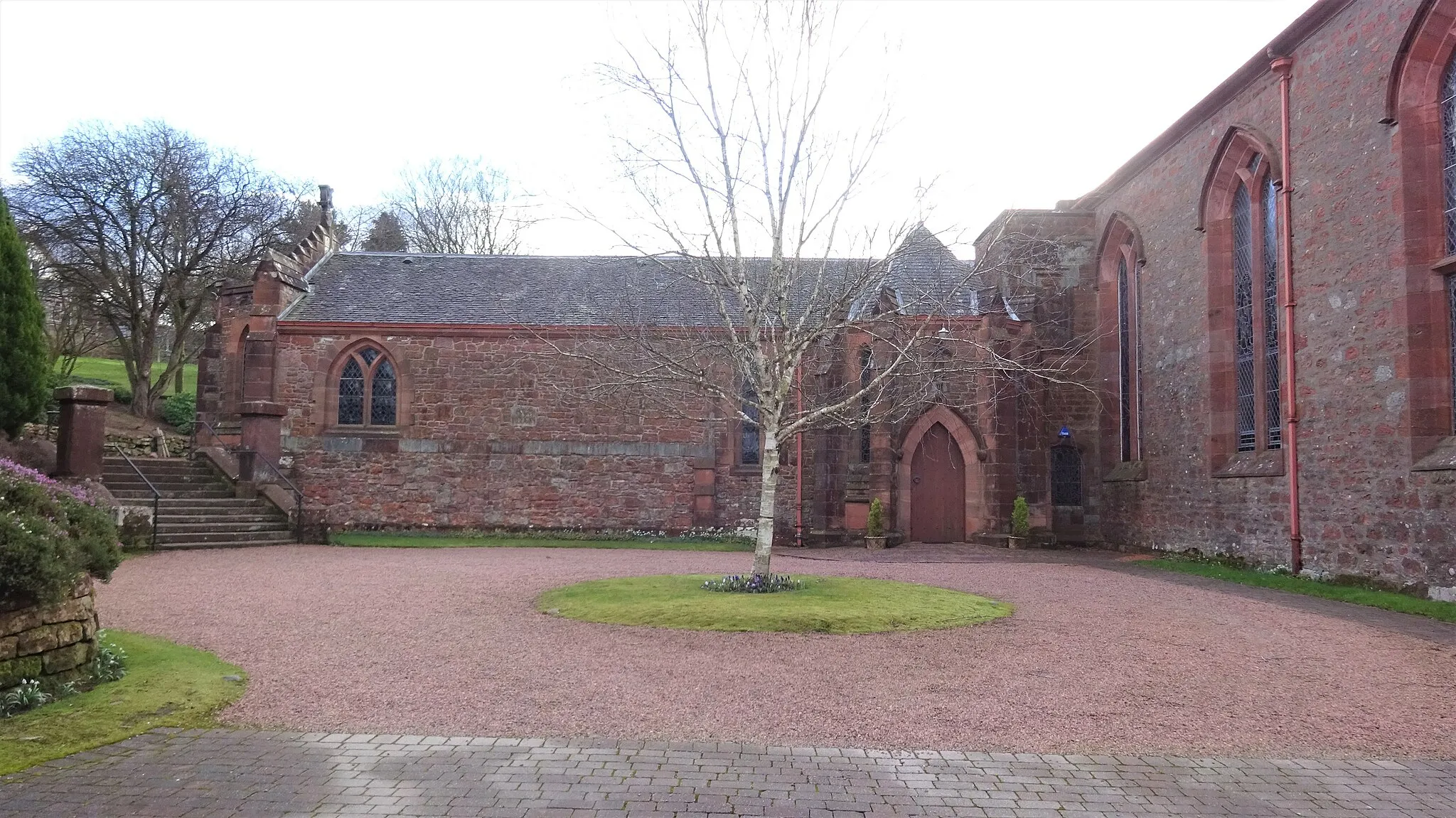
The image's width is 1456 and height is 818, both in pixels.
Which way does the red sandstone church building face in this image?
toward the camera

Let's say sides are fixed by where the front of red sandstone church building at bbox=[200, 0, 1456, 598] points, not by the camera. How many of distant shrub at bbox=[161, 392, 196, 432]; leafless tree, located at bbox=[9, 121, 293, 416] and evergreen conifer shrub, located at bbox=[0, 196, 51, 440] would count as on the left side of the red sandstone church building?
0

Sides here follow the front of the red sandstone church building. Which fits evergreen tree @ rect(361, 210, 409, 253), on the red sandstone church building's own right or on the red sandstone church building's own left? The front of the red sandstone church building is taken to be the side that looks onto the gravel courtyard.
on the red sandstone church building's own right

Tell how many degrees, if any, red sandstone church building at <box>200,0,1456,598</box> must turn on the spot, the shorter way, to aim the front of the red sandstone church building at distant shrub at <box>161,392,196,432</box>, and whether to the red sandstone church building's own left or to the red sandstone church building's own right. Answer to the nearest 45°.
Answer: approximately 90° to the red sandstone church building's own right

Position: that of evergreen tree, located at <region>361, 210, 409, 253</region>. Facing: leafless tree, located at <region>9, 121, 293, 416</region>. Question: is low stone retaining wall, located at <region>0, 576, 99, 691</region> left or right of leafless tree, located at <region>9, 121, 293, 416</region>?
left

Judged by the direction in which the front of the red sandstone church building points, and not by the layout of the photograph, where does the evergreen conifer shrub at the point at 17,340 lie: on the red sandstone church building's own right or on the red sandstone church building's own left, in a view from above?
on the red sandstone church building's own right

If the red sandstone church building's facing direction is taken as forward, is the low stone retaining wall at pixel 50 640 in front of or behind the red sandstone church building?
in front

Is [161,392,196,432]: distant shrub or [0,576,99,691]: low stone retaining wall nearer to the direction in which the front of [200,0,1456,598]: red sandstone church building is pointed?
the low stone retaining wall

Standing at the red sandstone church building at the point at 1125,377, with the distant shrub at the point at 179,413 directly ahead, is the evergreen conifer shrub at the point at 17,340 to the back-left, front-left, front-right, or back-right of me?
front-left

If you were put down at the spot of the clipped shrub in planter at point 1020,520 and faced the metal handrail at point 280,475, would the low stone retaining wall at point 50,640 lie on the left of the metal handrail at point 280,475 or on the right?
left

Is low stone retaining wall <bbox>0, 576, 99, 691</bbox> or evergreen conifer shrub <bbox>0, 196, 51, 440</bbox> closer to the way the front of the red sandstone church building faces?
the low stone retaining wall

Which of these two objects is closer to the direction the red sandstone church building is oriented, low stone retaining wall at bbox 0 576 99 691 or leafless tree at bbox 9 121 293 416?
the low stone retaining wall

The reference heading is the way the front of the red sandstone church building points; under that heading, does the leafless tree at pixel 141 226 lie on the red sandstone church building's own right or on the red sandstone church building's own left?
on the red sandstone church building's own right

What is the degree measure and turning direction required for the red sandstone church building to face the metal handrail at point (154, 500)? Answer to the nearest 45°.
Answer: approximately 90° to its right

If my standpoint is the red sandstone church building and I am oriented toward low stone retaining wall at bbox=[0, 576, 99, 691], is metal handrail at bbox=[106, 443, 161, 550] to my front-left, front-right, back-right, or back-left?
front-right
